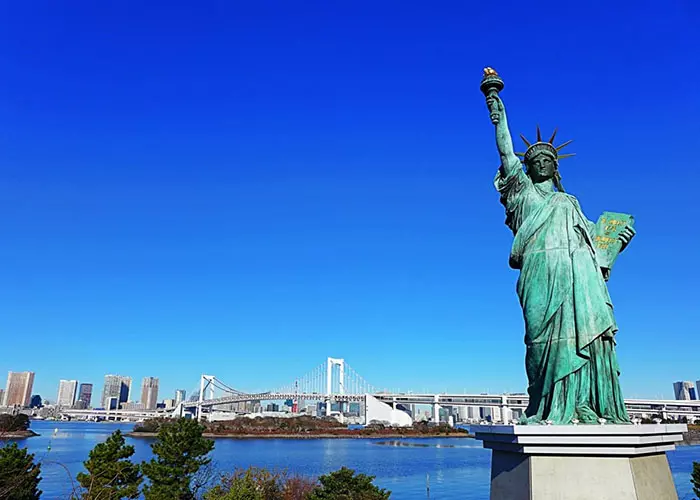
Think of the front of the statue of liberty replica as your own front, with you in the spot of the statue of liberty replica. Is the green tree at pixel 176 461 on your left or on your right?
on your right

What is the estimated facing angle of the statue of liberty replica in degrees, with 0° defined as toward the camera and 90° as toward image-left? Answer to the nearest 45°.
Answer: approximately 0°

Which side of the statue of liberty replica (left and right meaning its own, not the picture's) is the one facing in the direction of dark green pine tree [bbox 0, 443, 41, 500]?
right
